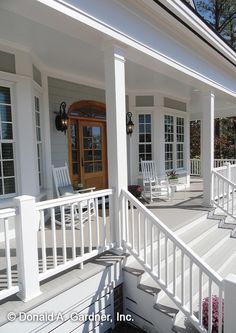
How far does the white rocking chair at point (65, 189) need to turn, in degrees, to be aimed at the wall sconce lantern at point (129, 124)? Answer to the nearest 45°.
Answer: approximately 90° to its left

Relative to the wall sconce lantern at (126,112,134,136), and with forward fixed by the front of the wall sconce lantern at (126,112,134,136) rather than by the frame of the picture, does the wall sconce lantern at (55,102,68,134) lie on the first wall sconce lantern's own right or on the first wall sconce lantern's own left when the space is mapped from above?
on the first wall sconce lantern's own right

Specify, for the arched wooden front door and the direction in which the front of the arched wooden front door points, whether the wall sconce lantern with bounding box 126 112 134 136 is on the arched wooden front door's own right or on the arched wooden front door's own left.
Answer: on the arched wooden front door's own left

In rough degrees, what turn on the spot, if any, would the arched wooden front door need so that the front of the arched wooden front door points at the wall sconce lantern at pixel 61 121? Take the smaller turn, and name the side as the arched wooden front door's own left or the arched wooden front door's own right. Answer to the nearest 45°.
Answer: approximately 90° to the arched wooden front door's own right

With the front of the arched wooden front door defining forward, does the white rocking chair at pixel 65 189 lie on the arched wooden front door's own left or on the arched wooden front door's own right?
on the arched wooden front door's own right

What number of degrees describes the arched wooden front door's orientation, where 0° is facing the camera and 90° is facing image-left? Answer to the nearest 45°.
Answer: approximately 315°

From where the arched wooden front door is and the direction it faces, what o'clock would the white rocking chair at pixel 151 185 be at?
The white rocking chair is roughly at 10 o'clock from the arched wooden front door.

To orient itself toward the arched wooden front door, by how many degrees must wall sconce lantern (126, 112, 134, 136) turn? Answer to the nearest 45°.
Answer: approximately 90° to its right
